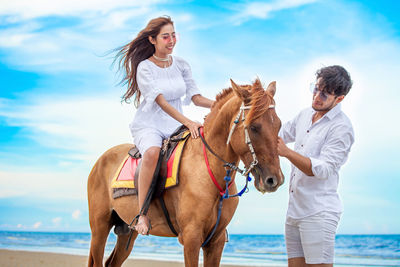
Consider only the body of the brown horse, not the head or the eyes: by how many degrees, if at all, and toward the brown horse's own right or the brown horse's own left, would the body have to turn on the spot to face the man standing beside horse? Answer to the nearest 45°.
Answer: approximately 45° to the brown horse's own left

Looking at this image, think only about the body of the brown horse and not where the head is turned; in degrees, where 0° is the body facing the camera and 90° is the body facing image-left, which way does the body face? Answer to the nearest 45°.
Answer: approximately 315°

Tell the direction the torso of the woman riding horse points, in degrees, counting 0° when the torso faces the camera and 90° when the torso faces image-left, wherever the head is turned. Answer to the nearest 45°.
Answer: approximately 315°

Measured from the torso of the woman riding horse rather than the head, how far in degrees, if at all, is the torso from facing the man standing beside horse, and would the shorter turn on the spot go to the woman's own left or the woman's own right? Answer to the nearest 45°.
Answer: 0° — they already face them
